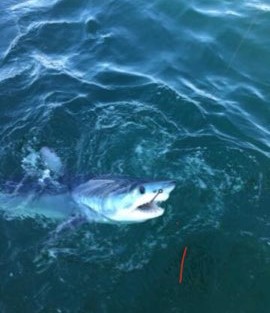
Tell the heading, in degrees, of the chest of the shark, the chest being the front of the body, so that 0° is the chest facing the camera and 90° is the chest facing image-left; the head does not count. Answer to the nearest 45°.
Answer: approximately 270°
